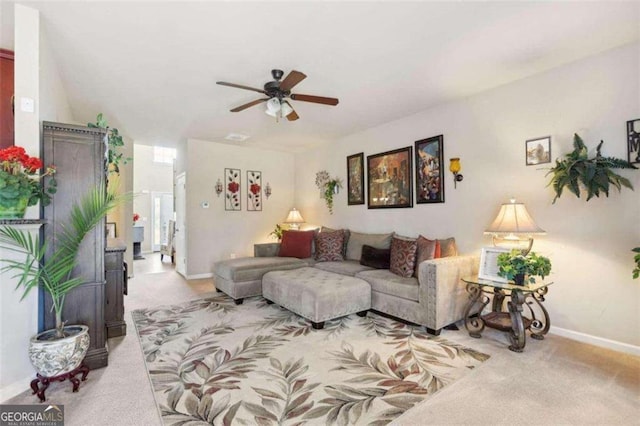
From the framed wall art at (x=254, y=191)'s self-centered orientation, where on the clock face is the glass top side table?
The glass top side table is roughly at 11 o'clock from the framed wall art.

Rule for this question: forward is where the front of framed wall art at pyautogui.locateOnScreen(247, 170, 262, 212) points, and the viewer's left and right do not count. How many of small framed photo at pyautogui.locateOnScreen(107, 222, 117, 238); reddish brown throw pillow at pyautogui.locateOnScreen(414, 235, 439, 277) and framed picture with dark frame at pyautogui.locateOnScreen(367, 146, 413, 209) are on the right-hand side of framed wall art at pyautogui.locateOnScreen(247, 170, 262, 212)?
1

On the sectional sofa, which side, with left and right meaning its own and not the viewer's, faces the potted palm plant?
front

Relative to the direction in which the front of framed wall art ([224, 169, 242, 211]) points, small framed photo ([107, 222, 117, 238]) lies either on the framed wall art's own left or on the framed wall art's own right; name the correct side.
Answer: on the framed wall art's own right

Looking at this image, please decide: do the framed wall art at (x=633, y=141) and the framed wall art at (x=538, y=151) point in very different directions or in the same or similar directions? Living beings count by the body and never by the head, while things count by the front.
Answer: same or similar directions

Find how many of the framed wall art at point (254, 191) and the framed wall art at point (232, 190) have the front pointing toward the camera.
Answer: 2

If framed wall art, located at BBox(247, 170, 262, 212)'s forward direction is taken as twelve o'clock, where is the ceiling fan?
The ceiling fan is roughly at 12 o'clock from the framed wall art.

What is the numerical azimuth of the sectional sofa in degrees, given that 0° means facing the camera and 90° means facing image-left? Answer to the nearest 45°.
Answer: approximately 45°

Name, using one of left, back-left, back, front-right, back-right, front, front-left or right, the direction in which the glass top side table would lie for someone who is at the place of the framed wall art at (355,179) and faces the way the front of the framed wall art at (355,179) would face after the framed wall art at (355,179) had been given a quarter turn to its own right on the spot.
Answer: back

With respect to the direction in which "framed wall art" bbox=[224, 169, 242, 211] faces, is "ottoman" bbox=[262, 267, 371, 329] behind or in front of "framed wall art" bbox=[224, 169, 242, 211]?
in front

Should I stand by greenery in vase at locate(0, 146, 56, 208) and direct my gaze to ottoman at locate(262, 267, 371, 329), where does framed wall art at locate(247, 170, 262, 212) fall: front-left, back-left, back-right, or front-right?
front-left

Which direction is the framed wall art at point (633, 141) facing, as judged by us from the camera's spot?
facing the viewer and to the left of the viewer

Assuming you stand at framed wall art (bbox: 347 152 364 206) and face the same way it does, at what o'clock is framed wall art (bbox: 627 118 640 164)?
framed wall art (bbox: 627 118 640 164) is roughly at 9 o'clock from framed wall art (bbox: 347 152 364 206).

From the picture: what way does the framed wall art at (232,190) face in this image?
toward the camera

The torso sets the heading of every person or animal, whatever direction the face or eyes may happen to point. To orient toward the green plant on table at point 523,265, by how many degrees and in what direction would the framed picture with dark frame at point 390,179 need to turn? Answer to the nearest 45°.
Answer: approximately 90° to its left

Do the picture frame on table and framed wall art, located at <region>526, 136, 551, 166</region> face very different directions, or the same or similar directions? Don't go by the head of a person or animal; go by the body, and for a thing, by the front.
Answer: same or similar directions

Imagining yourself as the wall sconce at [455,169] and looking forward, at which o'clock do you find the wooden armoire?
The wooden armoire is roughly at 12 o'clock from the wall sconce.

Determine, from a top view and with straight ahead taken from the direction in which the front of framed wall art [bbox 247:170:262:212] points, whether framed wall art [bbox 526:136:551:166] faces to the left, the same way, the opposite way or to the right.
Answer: to the right

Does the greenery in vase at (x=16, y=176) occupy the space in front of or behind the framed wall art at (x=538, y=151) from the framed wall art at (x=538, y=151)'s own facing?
in front

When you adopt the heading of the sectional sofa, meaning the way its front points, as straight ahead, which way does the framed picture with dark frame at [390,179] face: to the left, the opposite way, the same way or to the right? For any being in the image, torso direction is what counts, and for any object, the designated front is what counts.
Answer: the same way

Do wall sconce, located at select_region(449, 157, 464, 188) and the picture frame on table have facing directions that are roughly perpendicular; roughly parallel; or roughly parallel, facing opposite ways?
roughly parallel

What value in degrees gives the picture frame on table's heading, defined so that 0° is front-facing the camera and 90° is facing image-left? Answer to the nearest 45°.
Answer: approximately 45°
